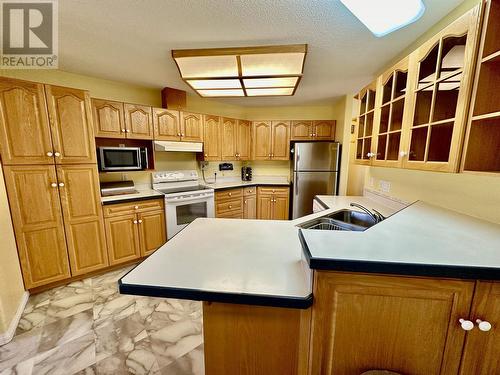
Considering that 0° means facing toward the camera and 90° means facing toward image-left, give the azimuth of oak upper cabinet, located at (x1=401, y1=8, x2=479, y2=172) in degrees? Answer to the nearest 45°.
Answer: approximately 45°

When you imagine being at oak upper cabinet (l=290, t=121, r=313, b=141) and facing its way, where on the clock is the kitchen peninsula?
The kitchen peninsula is roughly at 12 o'clock from the oak upper cabinet.

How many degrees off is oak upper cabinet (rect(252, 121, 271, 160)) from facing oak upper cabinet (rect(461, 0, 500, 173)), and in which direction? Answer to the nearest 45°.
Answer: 0° — it already faces it

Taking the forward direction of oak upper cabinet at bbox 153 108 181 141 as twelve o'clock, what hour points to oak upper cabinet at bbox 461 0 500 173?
oak upper cabinet at bbox 461 0 500 173 is roughly at 11 o'clock from oak upper cabinet at bbox 153 108 181 141.

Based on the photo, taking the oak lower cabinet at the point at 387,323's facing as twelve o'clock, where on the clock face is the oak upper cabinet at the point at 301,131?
The oak upper cabinet is roughly at 5 o'clock from the oak lower cabinet.
